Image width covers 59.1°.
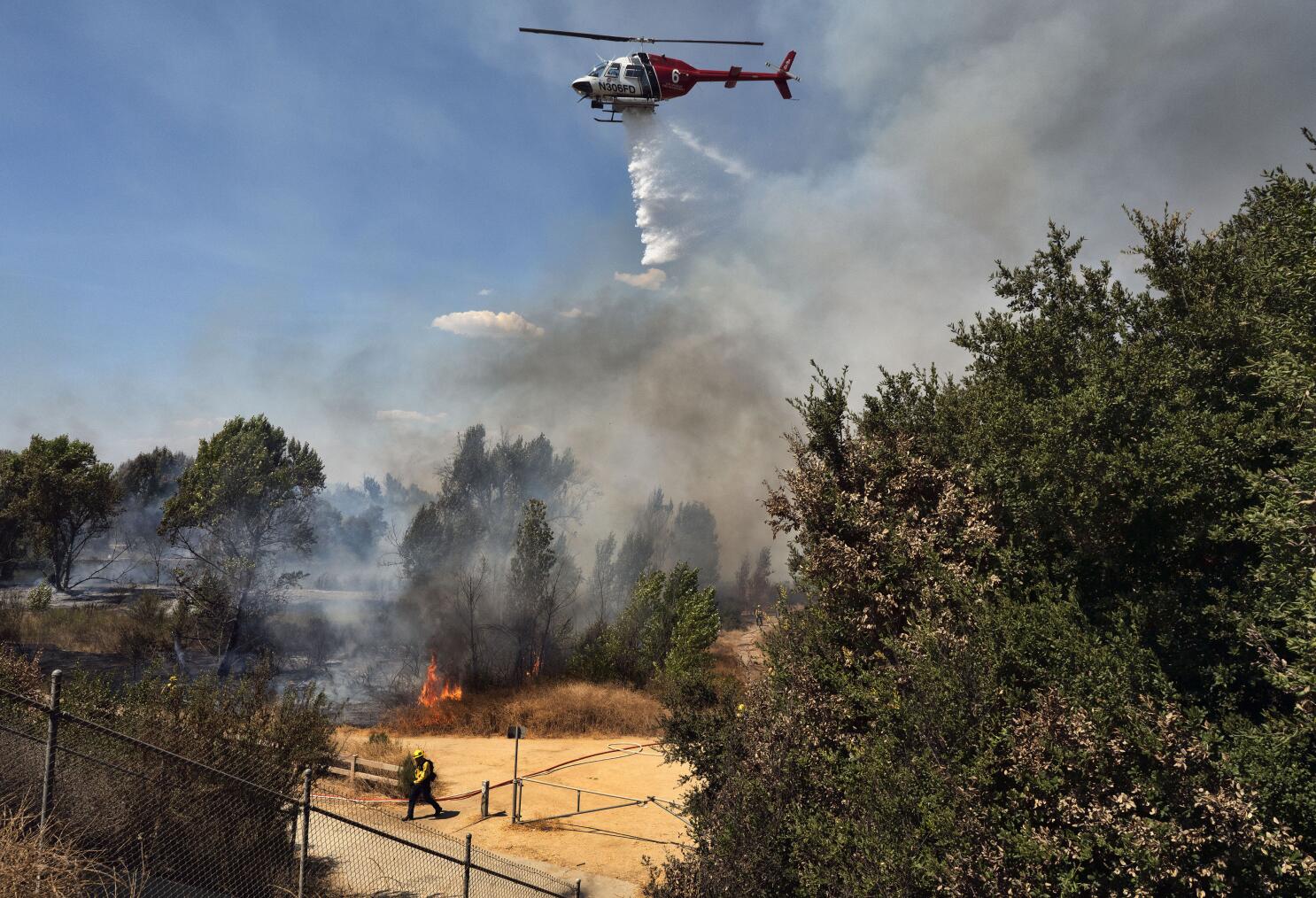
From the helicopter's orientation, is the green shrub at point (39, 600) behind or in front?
in front

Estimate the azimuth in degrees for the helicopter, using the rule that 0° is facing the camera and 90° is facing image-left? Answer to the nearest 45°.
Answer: approximately 90°

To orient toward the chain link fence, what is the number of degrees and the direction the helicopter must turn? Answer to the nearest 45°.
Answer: approximately 90° to its left
